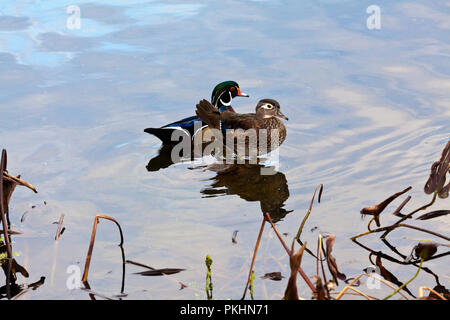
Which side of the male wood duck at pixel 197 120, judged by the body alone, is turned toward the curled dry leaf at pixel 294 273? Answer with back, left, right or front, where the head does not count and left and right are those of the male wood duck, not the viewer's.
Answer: right

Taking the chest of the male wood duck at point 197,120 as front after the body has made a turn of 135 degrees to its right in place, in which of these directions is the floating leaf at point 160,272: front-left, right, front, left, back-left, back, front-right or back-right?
front-left

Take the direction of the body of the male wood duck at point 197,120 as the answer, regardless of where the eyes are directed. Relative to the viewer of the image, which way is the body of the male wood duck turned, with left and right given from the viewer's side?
facing to the right of the viewer

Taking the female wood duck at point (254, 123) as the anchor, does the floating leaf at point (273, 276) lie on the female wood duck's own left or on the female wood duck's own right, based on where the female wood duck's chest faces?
on the female wood duck's own right

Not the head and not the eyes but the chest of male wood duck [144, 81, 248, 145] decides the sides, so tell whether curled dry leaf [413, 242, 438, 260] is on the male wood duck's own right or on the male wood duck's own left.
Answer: on the male wood duck's own right

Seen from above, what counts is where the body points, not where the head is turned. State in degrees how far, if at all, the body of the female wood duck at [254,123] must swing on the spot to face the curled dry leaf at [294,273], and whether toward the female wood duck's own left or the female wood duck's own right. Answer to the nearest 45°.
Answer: approximately 90° to the female wood duck's own right

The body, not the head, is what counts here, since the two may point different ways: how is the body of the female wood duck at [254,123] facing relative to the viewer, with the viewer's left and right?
facing to the right of the viewer

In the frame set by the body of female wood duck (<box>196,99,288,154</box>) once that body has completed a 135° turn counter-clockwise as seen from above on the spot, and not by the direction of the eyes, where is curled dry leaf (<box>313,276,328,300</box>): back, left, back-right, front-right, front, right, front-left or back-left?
back-left

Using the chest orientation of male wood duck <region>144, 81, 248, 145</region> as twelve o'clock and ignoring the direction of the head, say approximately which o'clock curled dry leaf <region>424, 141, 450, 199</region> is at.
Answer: The curled dry leaf is roughly at 2 o'clock from the male wood duck.

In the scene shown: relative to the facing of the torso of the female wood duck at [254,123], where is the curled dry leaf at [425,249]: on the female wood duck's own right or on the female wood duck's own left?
on the female wood duck's own right

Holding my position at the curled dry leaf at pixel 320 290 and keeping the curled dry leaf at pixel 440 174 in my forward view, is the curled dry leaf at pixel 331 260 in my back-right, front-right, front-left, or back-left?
front-left

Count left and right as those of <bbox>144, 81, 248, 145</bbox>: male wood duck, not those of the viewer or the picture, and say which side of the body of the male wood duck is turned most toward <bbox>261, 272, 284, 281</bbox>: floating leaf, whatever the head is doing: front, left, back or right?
right

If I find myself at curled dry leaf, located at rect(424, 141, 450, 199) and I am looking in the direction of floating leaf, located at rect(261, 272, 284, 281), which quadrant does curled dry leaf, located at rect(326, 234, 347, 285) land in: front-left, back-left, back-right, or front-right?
front-left
